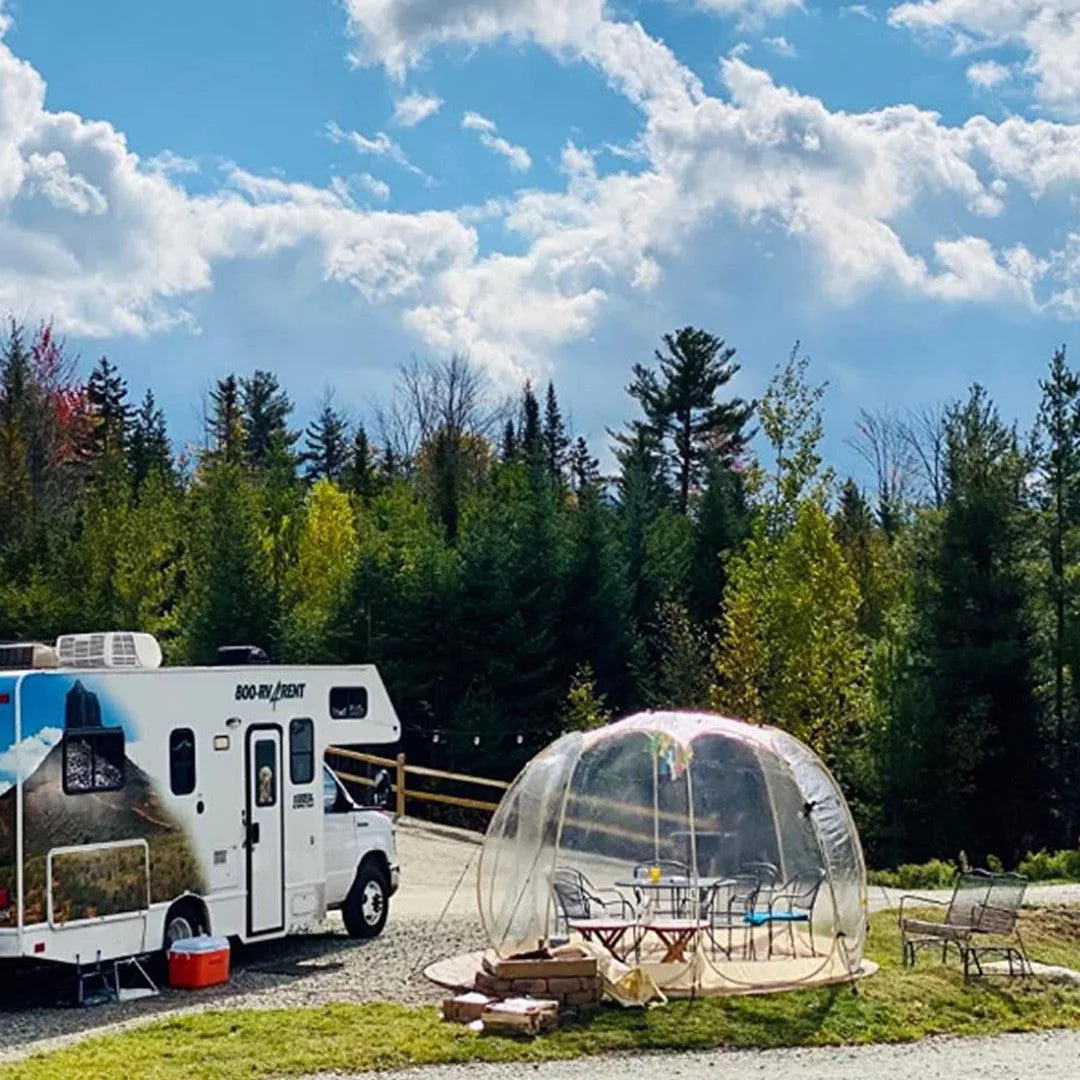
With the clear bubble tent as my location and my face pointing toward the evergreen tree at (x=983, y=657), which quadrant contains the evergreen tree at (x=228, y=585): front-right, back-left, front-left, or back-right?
front-left

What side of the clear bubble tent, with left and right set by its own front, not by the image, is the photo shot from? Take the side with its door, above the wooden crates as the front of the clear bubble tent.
front

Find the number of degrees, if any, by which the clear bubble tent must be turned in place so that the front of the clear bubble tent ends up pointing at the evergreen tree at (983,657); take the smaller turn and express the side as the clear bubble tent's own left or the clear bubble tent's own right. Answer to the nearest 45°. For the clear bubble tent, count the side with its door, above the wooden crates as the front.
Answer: approximately 180°

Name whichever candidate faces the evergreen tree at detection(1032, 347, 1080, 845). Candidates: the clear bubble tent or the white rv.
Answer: the white rv

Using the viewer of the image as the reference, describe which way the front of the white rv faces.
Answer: facing away from the viewer and to the right of the viewer

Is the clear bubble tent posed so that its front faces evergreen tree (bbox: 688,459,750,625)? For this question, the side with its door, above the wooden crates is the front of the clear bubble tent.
no

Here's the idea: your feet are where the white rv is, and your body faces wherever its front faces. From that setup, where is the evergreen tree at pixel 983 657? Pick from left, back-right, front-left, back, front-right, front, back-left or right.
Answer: front

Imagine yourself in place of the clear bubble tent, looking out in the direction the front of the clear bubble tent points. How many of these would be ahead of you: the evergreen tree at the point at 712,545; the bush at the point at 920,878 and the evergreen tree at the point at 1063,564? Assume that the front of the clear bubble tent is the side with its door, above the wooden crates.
0

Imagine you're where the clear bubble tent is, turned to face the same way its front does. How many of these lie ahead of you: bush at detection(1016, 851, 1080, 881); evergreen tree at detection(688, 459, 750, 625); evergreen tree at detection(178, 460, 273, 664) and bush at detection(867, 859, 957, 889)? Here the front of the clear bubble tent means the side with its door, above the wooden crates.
0

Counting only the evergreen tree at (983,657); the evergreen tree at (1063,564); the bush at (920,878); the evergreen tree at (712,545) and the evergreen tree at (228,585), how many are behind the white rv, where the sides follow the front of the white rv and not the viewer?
0

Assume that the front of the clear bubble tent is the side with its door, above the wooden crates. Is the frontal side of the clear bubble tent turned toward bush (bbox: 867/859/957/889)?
no
